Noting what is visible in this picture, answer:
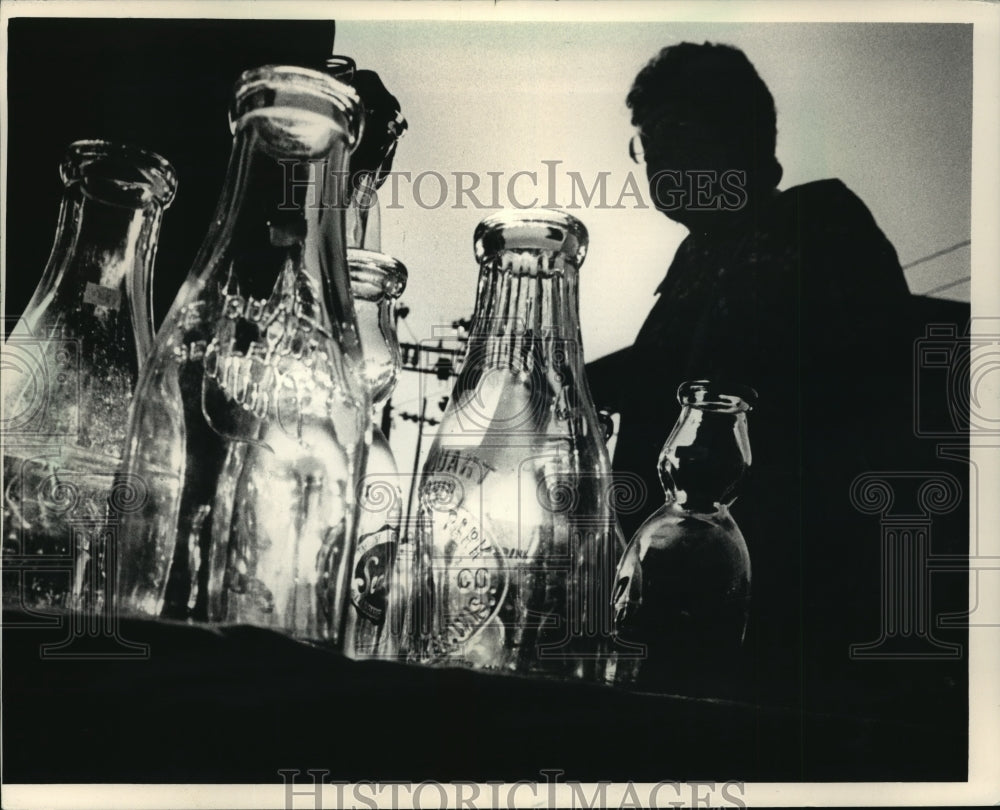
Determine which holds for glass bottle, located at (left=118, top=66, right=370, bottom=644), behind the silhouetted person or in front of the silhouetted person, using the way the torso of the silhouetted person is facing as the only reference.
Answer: in front

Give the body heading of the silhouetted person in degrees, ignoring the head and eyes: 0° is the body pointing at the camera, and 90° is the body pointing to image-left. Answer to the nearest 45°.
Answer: approximately 45°
